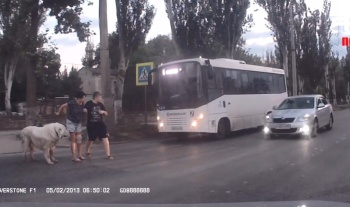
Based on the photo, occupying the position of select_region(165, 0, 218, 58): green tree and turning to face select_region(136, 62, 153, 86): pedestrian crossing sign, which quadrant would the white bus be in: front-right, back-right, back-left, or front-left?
front-left

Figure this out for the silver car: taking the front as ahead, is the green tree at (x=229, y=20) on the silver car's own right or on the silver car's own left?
on the silver car's own right

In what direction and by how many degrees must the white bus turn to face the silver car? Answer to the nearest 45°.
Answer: approximately 135° to its left

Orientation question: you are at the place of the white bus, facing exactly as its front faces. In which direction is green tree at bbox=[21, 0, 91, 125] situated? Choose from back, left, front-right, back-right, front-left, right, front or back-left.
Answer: front-right

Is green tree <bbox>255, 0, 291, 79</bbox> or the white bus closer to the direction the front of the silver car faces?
the white bus

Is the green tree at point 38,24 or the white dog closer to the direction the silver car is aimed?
the white dog

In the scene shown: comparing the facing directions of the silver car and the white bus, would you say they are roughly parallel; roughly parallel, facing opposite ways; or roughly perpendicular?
roughly parallel

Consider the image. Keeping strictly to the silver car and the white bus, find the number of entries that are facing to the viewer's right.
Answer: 0

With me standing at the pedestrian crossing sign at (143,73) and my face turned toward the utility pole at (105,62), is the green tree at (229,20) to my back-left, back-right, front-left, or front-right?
back-right

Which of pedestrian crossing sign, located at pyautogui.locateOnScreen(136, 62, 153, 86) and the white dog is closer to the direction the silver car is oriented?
the white dog

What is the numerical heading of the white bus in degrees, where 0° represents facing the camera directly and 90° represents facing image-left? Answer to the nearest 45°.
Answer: approximately 45°

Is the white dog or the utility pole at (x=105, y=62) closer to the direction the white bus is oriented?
the white dog

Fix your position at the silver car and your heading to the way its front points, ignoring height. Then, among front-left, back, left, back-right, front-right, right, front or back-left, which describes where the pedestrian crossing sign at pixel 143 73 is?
front-right

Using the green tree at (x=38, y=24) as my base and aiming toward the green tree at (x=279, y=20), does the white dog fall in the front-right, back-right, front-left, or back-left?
back-right

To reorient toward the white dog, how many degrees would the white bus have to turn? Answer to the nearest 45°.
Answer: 0° — it already faces it

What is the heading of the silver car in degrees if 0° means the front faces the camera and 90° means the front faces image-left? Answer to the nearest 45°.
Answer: approximately 45°
